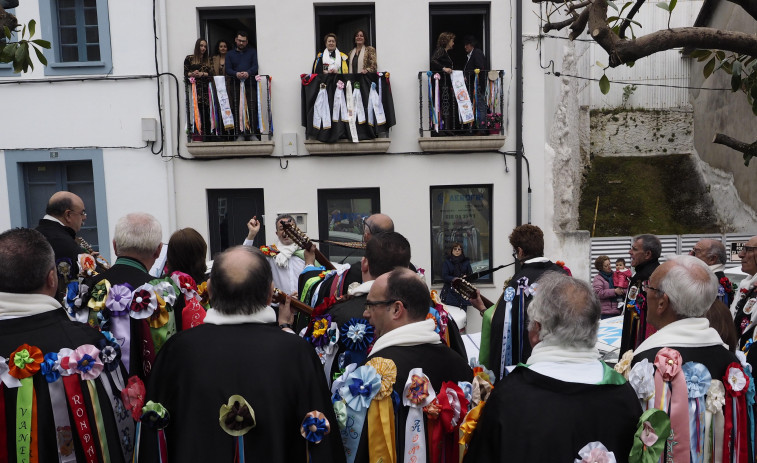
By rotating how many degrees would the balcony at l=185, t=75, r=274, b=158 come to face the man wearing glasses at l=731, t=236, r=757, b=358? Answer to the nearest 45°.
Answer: approximately 45° to its left

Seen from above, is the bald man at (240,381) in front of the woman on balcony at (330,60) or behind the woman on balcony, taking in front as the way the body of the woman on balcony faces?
in front

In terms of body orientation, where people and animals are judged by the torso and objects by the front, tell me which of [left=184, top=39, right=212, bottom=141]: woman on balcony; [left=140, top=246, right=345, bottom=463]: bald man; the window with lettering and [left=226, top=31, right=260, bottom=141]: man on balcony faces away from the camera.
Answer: the bald man

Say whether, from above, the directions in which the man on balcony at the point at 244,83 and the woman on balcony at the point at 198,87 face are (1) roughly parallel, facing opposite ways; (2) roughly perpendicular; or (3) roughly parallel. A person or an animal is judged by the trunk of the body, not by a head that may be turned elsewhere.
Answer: roughly parallel

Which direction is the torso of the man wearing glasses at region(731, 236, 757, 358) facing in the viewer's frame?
to the viewer's left

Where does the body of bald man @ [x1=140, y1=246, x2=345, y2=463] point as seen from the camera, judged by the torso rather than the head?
away from the camera

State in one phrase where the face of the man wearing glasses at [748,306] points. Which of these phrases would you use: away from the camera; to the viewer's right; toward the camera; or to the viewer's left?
to the viewer's left

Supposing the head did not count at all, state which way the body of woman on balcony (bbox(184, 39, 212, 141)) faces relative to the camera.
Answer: toward the camera

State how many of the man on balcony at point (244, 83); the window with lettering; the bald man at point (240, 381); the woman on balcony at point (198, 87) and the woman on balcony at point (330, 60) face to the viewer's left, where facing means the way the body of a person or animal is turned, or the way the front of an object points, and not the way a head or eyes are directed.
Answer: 0

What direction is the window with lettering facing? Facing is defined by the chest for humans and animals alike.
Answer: toward the camera

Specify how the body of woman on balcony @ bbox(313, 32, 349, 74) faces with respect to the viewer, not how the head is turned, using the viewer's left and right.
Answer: facing the viewer

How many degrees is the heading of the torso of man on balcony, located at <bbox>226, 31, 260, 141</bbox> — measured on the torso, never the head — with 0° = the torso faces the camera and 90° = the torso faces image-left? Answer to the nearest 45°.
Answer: approximately 0°

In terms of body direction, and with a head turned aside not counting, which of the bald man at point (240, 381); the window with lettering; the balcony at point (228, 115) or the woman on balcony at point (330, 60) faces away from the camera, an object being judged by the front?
the bald man

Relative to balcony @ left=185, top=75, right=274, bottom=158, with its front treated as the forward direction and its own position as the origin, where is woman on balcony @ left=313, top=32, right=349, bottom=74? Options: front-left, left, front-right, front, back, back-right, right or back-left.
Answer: left

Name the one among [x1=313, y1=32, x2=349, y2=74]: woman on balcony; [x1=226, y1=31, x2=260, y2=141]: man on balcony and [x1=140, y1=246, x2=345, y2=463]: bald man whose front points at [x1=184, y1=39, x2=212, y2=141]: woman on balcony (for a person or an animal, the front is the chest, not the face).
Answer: the bald man

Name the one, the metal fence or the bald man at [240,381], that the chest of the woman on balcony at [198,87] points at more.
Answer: the bald man

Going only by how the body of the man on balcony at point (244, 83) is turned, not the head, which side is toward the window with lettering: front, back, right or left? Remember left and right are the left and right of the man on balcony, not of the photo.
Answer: left
